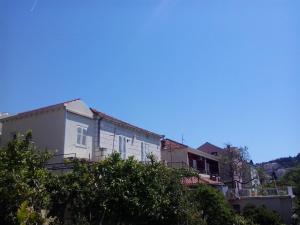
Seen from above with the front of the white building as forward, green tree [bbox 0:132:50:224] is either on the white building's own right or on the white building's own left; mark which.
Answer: on the white building's own right

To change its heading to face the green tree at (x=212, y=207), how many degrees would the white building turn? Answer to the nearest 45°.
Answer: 0° — it already faces it

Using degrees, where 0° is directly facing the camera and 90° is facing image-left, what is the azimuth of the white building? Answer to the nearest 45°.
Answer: approximately 315°

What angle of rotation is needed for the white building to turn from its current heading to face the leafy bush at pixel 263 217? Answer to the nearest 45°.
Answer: approximately 45° to its left

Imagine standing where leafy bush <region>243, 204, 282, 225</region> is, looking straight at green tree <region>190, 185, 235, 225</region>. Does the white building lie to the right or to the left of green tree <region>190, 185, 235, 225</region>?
right
